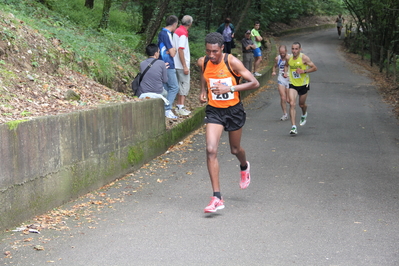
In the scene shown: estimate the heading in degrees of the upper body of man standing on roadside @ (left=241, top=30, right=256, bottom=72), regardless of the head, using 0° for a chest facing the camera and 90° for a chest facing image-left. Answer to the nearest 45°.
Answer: approximately 315°

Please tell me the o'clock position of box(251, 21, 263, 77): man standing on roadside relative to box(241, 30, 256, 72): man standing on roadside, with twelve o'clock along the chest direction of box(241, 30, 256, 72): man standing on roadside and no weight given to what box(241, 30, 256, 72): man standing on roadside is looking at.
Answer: box(251, 21, 263, 77): man standing on roadside is roughly at 8 o'clock from box(241, 30, 256, 72): man standing on roadside.

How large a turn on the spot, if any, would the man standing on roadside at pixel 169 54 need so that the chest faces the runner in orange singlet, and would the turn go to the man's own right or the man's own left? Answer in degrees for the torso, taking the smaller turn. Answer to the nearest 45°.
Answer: approximately 90° to the man's own right

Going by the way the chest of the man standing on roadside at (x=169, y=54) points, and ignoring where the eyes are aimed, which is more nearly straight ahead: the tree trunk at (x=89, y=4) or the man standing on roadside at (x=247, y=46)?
the man standing on roadside

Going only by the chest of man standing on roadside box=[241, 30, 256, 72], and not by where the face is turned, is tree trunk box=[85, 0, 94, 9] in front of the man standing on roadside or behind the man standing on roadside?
behind

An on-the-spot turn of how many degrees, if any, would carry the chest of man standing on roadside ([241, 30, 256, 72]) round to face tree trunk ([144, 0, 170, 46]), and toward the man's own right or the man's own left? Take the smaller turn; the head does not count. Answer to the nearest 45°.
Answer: approximately 90° to the man's own right

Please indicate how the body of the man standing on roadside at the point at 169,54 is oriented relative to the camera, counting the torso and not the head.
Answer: to the viewer's right

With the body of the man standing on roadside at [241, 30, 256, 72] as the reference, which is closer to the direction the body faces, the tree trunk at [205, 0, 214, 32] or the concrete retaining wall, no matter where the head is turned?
the concrete retaining wall

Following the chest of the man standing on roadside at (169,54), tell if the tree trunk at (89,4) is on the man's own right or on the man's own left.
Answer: on the man's own left

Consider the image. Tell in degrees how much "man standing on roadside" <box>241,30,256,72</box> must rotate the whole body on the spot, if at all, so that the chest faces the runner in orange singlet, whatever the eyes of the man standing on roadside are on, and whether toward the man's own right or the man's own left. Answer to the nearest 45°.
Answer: approximately 45° to the man's own right

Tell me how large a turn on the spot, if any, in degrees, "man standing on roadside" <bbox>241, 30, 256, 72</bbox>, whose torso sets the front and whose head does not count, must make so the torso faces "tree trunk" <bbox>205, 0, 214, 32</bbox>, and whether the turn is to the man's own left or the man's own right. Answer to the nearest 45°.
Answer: approximately 135° to the man's own left
